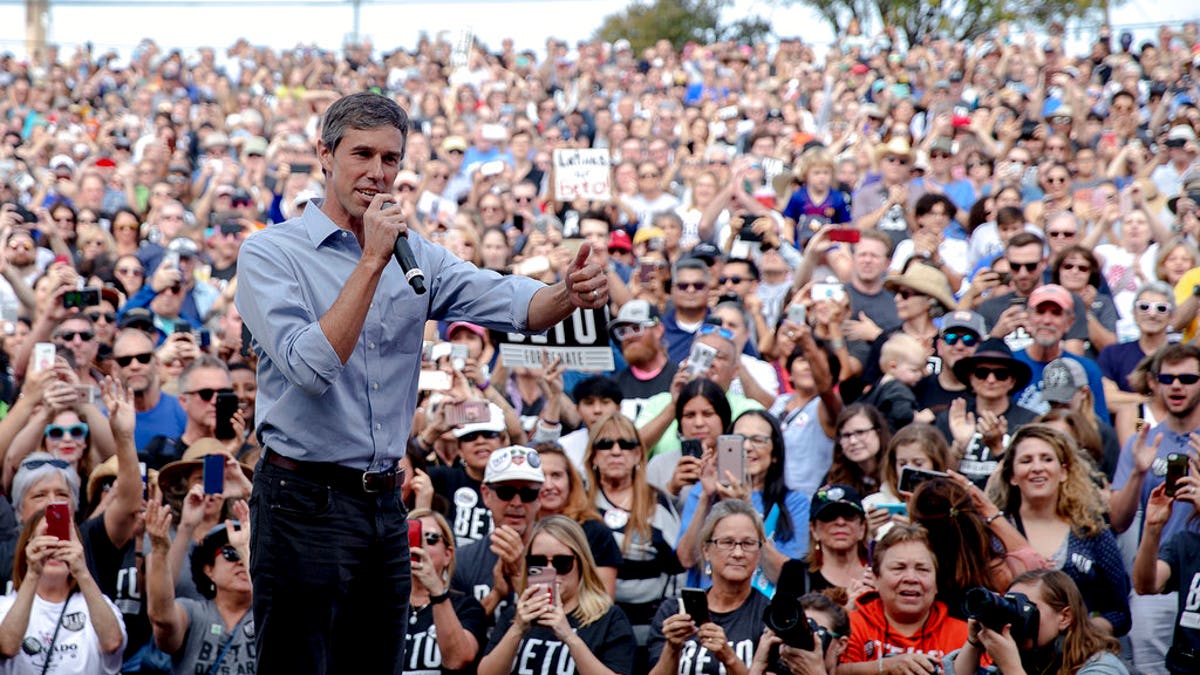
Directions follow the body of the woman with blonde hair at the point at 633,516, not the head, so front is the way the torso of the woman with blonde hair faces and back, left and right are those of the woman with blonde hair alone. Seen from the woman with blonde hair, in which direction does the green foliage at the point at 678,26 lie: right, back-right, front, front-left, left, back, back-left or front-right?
back

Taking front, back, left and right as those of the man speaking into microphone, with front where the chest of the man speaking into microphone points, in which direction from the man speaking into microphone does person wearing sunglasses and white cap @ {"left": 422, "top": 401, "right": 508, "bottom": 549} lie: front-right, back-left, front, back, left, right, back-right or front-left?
back-left

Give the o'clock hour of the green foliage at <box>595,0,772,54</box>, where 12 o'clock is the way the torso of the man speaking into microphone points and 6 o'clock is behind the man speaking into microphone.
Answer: The green foliage is roughly at 8 o'clock from the man speaking into microphone.

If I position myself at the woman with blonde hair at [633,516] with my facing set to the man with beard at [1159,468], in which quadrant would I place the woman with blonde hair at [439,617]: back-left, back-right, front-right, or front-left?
back-right

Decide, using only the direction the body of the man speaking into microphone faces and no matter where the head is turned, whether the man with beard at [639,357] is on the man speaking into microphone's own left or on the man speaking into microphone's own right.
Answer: on the man speaking into microphone's own left

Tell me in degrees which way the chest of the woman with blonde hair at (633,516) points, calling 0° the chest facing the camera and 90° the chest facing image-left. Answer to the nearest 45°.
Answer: approximately 0°

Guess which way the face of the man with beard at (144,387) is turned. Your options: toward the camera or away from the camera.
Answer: toward the camera

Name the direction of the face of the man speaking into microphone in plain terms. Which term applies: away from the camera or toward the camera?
toward the camera

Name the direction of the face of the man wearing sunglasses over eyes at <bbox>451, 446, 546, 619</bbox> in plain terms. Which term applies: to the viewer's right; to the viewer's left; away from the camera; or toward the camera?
toward the camera

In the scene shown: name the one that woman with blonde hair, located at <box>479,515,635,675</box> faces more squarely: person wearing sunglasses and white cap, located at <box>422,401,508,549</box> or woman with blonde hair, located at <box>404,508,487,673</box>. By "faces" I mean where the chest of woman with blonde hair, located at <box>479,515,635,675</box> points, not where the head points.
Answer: the woman with blonde hair

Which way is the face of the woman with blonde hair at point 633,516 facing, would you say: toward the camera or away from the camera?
toward the camera

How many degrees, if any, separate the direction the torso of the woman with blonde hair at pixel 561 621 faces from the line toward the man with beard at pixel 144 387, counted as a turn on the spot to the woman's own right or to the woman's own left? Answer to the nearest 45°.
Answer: approximately 90° to the woman's own right

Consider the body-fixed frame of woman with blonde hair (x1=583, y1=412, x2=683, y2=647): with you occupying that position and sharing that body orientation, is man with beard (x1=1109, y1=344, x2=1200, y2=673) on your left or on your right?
on your left

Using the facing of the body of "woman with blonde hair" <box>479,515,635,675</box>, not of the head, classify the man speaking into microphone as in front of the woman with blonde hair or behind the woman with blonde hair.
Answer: in front

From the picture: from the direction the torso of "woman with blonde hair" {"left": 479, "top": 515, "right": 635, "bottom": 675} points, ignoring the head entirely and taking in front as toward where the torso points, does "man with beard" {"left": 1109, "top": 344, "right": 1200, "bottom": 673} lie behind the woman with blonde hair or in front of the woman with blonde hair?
behind

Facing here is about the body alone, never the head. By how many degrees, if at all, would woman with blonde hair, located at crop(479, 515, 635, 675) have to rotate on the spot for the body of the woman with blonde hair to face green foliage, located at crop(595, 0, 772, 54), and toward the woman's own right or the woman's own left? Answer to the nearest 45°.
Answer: approximately 135° to the woman's own right

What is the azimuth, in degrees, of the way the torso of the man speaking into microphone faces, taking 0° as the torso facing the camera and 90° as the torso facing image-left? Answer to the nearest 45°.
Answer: approximately 315°

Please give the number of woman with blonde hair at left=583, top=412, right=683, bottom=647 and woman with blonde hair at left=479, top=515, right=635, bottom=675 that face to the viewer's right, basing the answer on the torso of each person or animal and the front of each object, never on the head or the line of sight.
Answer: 0

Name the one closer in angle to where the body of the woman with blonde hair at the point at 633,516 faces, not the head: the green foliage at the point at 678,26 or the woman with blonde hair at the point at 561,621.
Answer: the woman with blonde hair

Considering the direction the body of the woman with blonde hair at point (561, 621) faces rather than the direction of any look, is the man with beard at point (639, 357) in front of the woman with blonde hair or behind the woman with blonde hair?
behind

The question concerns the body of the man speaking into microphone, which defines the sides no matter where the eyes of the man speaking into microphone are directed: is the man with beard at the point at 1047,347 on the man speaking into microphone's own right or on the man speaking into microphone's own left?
on the man speaking into microphone's own left
